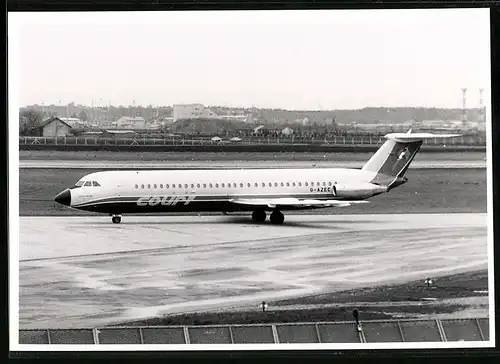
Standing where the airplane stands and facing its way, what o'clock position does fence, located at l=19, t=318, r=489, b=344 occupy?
The fence is roughly at 9 o'clock from the airplane.

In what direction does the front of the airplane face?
to the viewer's left
